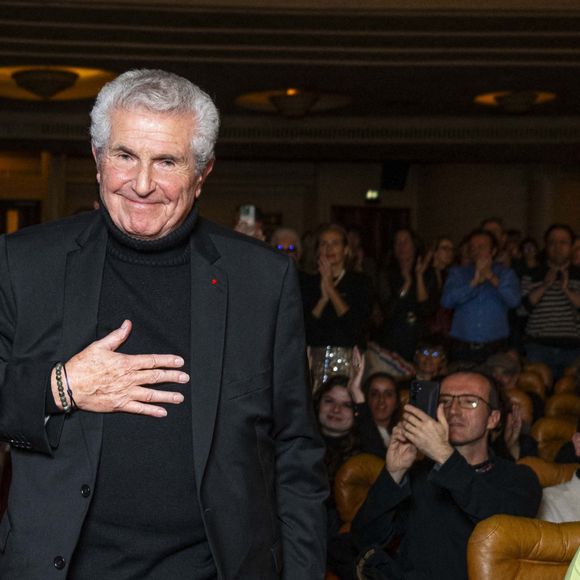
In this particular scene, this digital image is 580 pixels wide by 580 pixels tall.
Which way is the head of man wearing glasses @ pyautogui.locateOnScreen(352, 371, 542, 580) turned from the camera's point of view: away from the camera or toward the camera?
toward the camera

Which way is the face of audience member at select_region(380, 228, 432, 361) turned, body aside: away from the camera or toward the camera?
toward the camera

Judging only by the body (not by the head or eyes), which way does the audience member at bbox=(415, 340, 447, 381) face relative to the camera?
toward the camera

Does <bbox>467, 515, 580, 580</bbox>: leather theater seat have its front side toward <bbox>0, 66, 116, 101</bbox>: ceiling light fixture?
no

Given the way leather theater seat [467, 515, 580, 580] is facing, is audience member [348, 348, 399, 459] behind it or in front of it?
behind

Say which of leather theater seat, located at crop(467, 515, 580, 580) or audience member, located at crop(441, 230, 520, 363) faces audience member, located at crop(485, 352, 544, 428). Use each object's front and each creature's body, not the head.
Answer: audience member, located at crop(441, 230, 520, 363)

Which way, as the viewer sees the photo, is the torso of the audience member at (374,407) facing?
toward the camera

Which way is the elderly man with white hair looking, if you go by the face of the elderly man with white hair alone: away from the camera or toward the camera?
toward the camera

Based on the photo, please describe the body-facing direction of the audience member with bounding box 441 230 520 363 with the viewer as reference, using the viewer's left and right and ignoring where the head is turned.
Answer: facing the viewer

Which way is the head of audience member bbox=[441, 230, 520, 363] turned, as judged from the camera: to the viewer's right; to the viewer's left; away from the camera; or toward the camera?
toward the camera

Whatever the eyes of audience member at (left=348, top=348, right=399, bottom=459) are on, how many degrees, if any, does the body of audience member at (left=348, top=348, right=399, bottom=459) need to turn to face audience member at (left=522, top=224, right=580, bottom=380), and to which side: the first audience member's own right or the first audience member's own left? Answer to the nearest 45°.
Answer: approximately 135° to the first audience member's own left

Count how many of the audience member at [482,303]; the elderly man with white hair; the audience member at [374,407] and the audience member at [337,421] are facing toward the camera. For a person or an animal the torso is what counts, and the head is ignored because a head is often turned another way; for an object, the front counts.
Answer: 4

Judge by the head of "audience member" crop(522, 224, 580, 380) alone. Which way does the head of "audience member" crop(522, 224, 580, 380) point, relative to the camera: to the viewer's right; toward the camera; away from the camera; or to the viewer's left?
toward the camera

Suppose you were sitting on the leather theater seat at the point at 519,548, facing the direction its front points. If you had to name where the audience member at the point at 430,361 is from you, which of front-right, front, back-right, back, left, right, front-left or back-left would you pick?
back

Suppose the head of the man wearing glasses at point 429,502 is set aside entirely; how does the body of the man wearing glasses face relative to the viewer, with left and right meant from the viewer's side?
facing the viewer and to the left of the viewer

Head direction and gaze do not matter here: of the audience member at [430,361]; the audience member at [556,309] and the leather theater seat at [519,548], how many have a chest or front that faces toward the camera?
3

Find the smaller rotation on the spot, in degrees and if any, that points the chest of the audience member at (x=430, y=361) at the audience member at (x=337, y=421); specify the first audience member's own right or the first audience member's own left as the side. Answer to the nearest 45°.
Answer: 0° — they already face them

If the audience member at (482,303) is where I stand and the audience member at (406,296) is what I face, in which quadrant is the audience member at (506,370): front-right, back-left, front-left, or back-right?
back-left

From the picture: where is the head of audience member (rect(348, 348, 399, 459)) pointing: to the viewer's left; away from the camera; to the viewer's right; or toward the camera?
toward the camera
